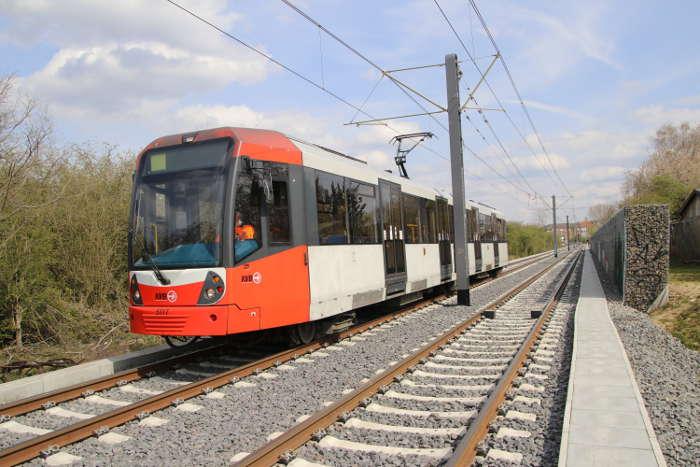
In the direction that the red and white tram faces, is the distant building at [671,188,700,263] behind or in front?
behind

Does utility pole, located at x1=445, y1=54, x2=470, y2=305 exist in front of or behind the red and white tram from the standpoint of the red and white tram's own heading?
behind

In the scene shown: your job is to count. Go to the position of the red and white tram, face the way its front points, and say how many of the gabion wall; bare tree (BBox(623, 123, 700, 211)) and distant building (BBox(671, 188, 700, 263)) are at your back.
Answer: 3

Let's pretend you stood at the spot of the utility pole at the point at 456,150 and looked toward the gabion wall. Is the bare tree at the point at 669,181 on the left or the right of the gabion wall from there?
left

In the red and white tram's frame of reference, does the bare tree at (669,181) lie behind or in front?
behind

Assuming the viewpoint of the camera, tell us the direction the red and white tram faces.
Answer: facing the viewer and to the left of the viewer
